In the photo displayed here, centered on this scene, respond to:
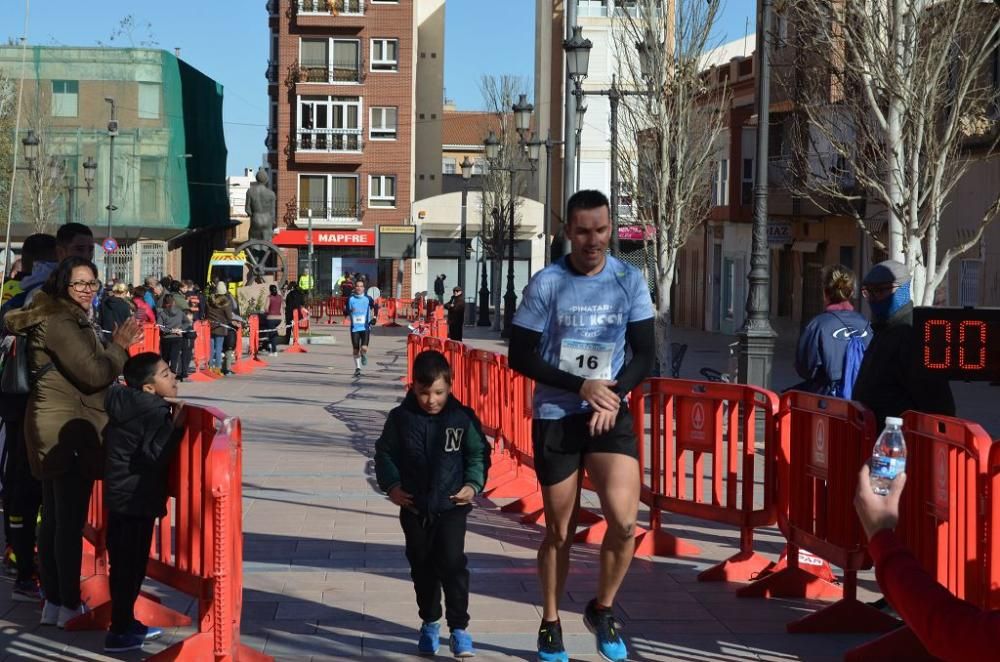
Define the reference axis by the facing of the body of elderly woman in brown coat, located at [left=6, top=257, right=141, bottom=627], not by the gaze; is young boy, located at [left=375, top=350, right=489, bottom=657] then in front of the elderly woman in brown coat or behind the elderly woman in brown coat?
in front

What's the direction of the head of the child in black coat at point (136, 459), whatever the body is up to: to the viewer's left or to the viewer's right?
to the viewer's right

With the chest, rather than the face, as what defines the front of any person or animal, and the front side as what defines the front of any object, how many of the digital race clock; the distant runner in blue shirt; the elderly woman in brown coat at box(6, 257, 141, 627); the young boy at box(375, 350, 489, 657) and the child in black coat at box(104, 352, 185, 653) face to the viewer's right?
2

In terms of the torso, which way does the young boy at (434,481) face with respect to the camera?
toward the camera

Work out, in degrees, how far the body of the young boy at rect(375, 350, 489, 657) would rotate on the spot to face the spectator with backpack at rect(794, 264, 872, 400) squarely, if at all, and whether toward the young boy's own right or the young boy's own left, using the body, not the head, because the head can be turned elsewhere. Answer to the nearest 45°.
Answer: approximately 135° to the young boy's own left

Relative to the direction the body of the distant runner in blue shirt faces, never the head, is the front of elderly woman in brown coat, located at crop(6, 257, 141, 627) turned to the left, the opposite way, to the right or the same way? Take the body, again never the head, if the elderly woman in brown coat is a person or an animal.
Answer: to the left

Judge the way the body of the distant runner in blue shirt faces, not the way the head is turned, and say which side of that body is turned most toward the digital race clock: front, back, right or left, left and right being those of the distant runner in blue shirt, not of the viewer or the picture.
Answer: front

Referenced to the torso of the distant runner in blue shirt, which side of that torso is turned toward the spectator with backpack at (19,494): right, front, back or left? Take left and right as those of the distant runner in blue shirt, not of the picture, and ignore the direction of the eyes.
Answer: front

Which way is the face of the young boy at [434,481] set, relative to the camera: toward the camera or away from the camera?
toward the camera

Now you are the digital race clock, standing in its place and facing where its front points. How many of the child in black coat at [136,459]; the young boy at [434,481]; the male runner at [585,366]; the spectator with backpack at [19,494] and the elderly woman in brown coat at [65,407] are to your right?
5

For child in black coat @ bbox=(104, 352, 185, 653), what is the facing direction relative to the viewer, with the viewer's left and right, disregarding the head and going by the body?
facing to the right of the viewer

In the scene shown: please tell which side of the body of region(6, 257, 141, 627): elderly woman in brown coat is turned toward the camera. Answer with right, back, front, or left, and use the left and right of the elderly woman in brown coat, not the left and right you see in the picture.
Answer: right

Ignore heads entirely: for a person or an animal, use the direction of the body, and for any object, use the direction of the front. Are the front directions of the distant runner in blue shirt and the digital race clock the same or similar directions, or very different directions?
same or similar directions

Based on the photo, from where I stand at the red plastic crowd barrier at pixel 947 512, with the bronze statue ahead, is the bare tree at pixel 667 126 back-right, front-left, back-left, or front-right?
front-right

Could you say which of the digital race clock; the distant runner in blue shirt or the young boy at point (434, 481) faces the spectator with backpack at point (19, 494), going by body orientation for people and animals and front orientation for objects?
the distant runner in blue shirt

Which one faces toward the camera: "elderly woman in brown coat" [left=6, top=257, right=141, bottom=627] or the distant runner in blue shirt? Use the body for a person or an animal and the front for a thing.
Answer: the distant runner in blue shirt

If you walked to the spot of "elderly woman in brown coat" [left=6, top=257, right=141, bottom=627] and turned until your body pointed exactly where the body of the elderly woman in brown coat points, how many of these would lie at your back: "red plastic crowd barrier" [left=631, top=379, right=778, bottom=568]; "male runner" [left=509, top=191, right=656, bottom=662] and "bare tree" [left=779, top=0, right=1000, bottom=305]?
0

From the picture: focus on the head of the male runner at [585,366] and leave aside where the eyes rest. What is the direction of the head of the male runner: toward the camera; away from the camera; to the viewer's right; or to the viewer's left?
toward the camera

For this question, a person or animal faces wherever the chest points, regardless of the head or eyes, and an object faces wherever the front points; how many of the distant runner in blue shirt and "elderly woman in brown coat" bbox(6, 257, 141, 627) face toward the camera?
1

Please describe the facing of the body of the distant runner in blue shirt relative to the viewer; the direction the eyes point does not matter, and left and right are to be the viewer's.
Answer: facing the viewer
